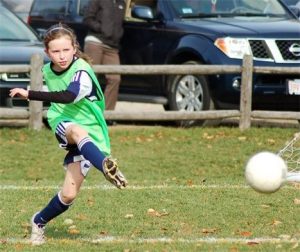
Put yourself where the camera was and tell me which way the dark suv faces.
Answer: facing the viewer and to the right of the viewer

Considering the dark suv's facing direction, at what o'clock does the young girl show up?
The young girl is roughly at 2 o'clock from the dark suv.

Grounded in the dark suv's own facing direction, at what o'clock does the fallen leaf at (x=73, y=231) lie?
The fallen leaf is roughly at 2 o'clock from the dark suv.

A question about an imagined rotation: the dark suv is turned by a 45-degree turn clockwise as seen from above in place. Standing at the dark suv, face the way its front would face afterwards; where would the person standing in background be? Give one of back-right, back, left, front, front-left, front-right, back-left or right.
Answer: right

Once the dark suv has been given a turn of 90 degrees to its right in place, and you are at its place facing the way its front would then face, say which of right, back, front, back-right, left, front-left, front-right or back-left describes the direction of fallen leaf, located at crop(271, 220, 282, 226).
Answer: front-left

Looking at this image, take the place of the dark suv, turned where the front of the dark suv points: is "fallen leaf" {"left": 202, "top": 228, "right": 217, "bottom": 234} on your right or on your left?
on your right

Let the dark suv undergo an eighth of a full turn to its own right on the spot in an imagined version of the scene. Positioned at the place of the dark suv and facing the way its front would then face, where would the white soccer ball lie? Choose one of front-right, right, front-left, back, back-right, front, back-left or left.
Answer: front
